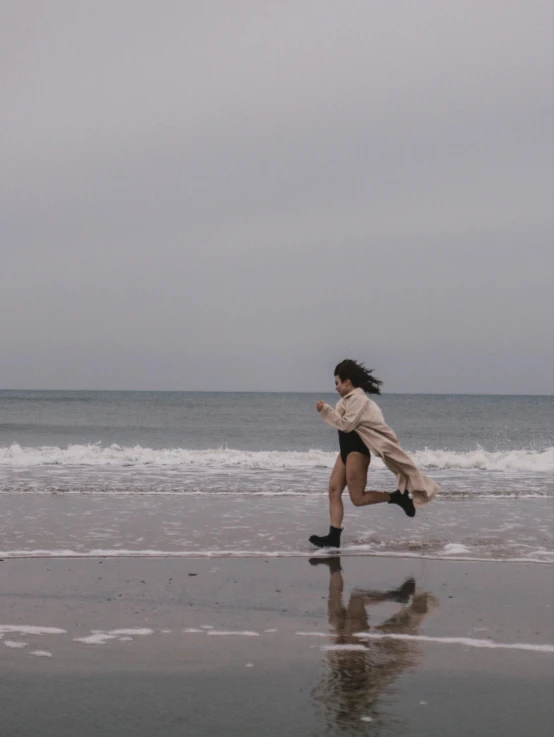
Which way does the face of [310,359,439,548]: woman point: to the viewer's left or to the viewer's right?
to the viewer's left

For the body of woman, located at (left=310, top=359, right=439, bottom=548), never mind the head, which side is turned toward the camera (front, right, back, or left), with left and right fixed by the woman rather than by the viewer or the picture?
left
